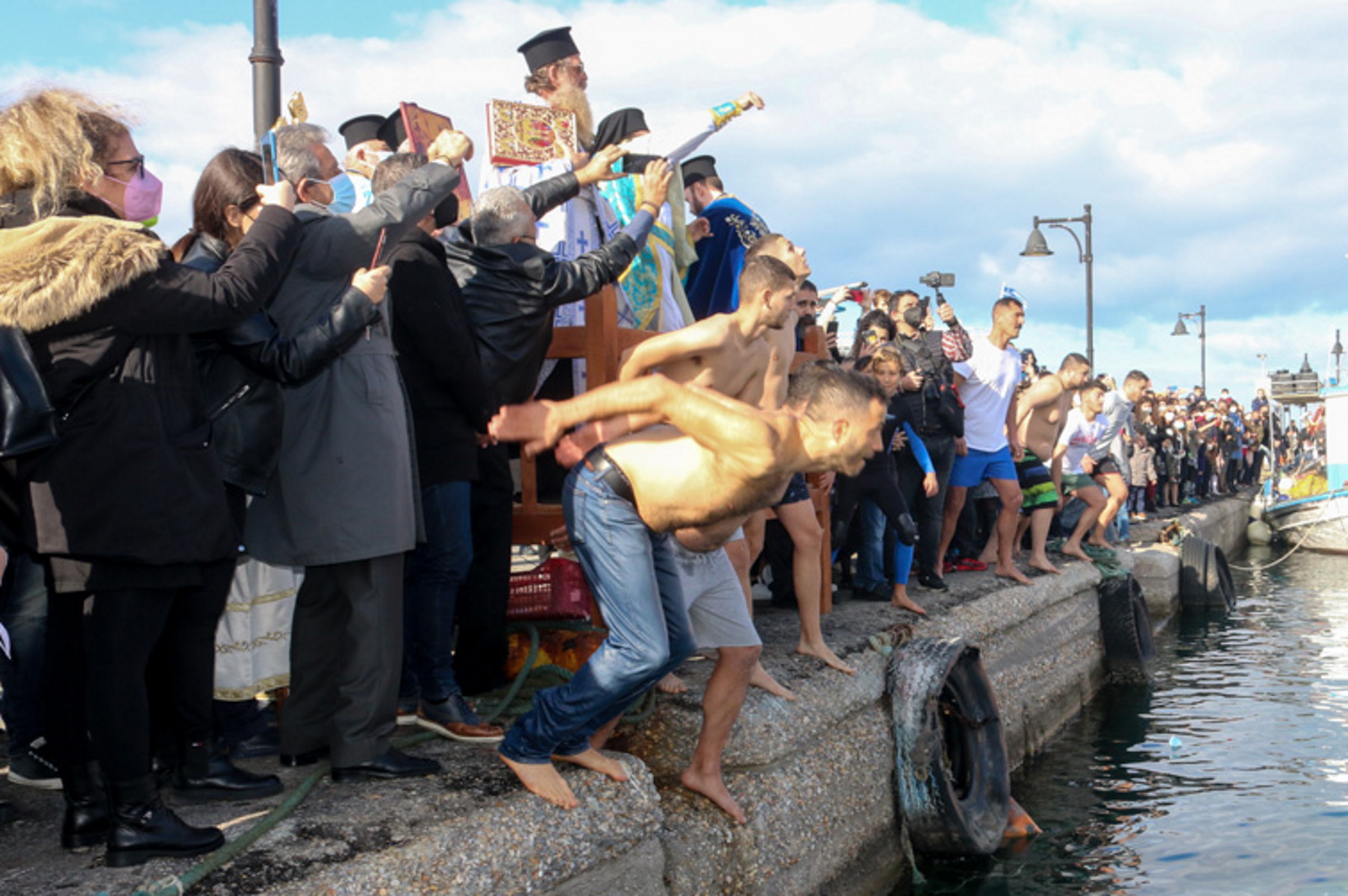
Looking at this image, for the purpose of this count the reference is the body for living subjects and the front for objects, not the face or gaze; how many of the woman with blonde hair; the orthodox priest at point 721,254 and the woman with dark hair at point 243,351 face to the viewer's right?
2

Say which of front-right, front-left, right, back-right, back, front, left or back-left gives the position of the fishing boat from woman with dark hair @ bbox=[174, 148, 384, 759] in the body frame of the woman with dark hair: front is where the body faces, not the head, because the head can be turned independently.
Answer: front-left

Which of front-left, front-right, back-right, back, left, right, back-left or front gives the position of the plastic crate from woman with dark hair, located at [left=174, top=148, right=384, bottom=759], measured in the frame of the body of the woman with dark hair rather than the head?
front-left

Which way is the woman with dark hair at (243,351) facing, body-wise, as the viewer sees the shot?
to the viewer's right

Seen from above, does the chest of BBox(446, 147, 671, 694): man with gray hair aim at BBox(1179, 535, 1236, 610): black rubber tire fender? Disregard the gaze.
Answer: yes

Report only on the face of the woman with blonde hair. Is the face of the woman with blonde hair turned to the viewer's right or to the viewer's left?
to the viewer's right

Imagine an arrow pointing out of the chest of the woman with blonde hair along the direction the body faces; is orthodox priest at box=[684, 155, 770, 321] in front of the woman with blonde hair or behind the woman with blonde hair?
in front

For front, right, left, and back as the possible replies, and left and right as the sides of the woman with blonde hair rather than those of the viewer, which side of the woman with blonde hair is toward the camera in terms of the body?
right

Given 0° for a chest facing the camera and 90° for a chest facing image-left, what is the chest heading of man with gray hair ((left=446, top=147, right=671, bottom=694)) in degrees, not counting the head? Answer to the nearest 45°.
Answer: approximately 225°

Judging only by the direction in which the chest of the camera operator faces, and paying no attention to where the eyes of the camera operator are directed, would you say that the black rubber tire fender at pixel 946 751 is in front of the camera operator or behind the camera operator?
in front

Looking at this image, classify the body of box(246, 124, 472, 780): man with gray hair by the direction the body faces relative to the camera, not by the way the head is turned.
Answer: to the viewer's right

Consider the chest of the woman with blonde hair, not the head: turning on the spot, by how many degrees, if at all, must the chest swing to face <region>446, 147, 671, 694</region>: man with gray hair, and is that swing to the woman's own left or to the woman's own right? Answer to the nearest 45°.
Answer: approximately 45° to the woman's own left

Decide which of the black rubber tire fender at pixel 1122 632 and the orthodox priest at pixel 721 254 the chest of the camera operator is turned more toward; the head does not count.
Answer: the orthodox priest

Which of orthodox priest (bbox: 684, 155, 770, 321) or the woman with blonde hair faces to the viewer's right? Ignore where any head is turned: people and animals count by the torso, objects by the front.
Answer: the woman with blonde hair
